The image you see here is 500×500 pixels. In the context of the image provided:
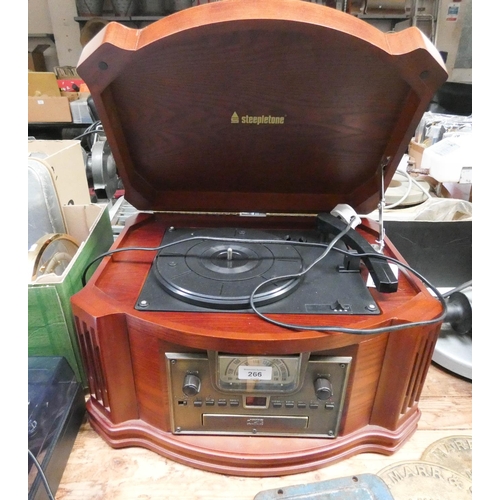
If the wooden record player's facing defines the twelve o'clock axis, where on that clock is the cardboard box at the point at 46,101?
The cardboard box is roughly at 5 o'clock from the wooden record player.

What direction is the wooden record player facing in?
toward the camera

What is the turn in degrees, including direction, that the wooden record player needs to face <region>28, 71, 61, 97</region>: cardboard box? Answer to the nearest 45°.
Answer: approximately 135° to its right

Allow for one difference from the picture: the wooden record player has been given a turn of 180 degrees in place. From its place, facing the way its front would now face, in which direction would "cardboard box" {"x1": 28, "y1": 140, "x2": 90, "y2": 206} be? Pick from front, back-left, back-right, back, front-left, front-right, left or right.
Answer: front-left
